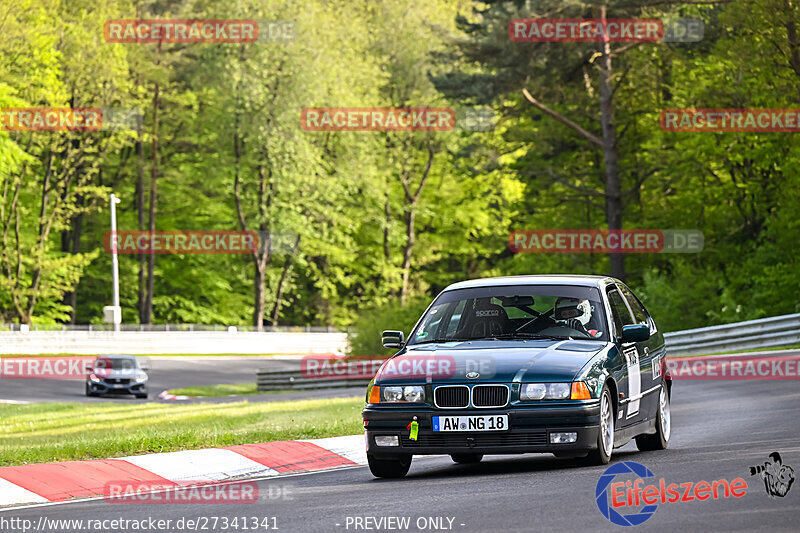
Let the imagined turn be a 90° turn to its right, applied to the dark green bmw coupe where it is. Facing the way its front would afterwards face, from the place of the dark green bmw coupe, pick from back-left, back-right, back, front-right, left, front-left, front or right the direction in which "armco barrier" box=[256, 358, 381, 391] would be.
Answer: right

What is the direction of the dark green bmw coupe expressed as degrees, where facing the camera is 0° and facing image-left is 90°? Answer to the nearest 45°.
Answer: approximately 0°

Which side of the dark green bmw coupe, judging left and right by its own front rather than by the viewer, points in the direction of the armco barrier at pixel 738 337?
back

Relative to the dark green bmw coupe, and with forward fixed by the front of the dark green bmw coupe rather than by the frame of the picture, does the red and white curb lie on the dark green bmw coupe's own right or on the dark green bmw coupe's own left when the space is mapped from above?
on the dark green bmw coupe's own right
